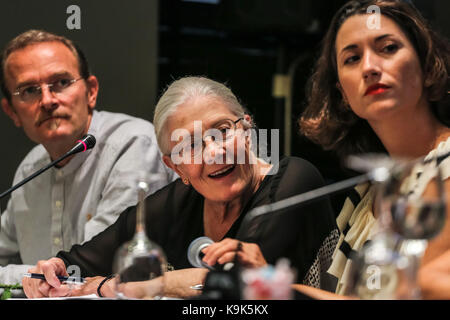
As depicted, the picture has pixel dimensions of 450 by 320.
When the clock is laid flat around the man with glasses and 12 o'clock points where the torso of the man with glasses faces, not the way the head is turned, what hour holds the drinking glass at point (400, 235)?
The drinking glass is roughly at 10 o'clock from the man with glasses.

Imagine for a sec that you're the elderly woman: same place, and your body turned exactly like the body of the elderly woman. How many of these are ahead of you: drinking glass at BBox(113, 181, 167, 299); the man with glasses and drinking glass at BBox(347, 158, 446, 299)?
2

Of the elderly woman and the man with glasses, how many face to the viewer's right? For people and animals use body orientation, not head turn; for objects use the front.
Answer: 0

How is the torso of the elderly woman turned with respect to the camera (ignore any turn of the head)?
toward the camera

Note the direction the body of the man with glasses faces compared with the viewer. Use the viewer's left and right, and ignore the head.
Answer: facing the viewer and to the left of the viewer

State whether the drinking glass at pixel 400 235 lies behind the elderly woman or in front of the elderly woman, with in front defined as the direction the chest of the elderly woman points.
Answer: in front

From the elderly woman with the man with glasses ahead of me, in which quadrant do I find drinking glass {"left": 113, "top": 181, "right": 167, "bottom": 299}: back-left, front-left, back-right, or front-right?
back-left

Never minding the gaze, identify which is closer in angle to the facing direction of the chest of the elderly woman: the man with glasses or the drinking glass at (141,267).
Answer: the drinking glass

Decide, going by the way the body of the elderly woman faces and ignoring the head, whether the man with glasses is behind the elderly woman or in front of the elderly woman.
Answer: behind

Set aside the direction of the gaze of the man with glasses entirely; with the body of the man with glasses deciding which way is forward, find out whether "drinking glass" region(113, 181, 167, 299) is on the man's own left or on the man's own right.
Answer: on the man's own left

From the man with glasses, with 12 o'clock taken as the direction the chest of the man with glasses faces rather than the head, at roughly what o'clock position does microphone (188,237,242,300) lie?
The microphone is roughly at 10 o'clock from the man with glasses.
